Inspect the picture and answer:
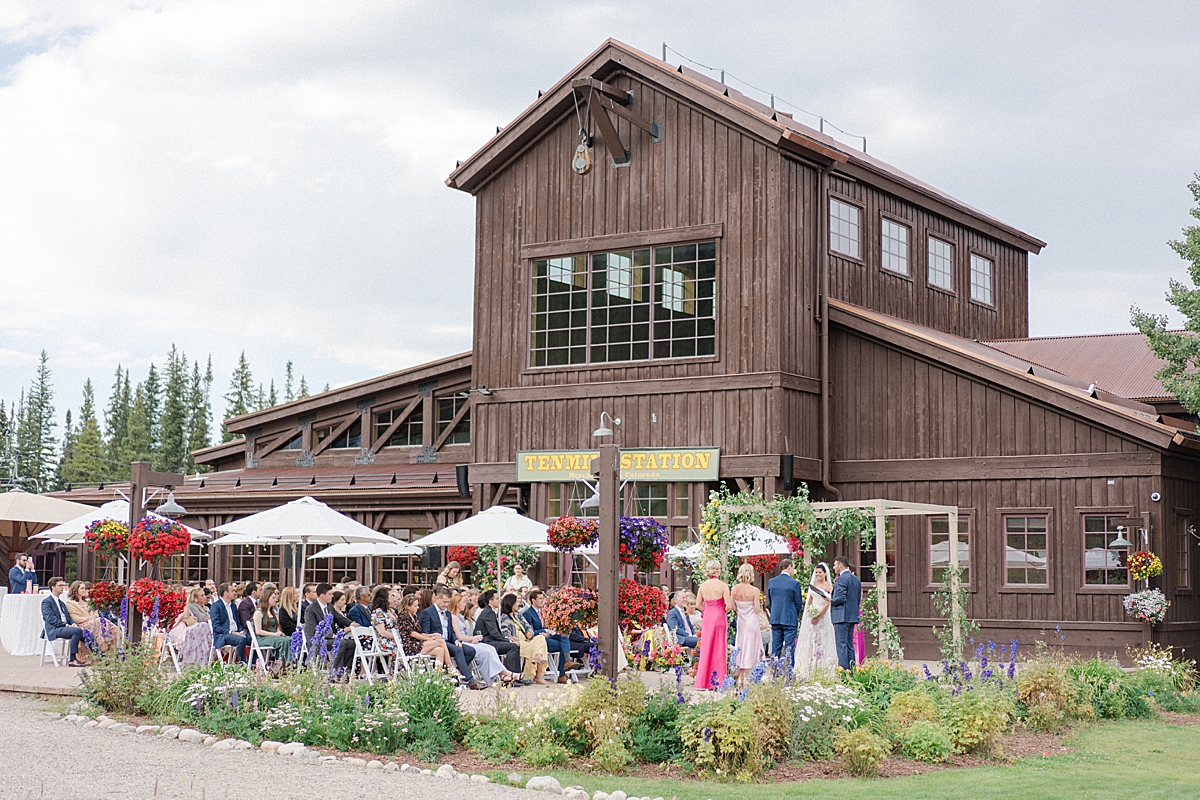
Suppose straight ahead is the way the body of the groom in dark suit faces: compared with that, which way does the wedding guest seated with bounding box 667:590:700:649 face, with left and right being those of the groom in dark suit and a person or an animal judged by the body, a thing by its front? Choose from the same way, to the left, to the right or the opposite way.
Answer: the opposite way

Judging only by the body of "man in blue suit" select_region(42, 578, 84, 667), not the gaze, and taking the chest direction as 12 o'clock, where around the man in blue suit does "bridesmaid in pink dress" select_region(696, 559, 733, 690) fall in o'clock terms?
The bridesmaid in pink dress is roughly at 1 o'clock from the man in blue suit.

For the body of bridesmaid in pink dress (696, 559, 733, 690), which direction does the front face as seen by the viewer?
away from the camera

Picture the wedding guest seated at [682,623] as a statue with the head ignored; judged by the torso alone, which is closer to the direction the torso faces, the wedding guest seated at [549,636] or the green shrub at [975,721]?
the green shrub

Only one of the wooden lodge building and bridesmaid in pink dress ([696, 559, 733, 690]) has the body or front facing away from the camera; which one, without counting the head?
the bridesmaid in pink dress

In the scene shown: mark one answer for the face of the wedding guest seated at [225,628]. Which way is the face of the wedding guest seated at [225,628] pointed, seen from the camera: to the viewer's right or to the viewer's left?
to the viewer's right

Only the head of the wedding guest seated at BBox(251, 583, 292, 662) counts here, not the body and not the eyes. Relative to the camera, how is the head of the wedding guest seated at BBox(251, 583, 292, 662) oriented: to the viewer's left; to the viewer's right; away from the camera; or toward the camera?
to the viewer's right

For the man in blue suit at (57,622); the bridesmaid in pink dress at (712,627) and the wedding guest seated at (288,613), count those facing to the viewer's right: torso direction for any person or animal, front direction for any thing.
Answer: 2
